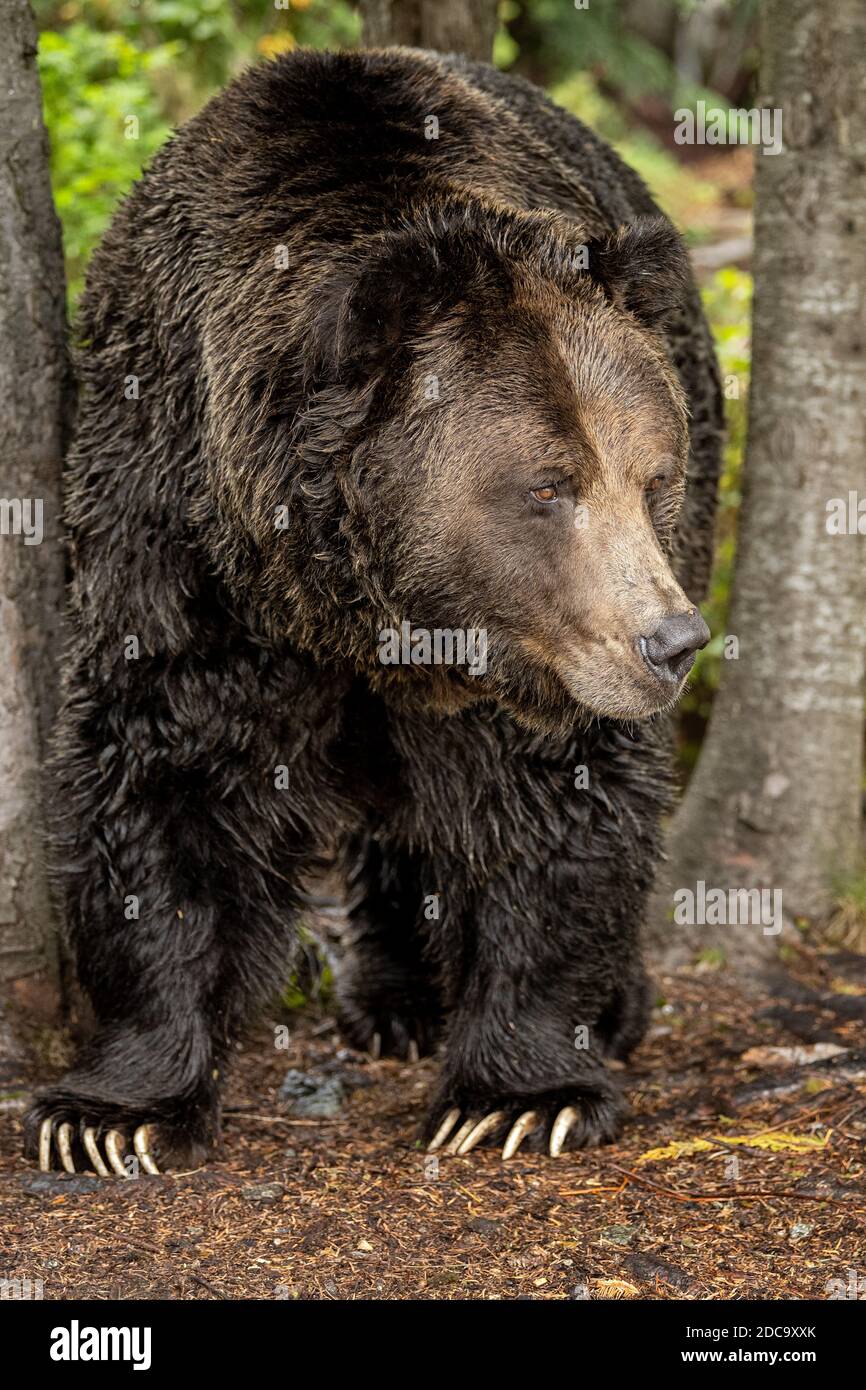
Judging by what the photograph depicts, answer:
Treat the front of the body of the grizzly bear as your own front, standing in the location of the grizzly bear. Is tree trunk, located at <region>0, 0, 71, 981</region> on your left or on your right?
on your right

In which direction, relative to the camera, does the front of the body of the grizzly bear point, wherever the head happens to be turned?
toward the camera

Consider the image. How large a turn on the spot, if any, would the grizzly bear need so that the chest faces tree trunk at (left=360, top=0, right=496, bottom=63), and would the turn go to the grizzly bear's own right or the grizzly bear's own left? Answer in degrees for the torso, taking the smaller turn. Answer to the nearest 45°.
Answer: approximately 180°

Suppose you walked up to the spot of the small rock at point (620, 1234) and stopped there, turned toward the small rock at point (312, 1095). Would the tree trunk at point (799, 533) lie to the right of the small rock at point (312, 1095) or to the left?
right
